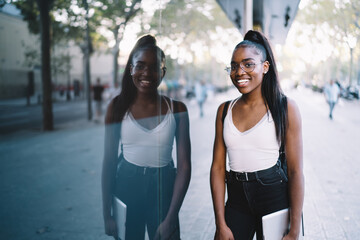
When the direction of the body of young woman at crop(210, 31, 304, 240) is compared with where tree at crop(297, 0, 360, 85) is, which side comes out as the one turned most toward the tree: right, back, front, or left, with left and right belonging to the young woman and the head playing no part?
back

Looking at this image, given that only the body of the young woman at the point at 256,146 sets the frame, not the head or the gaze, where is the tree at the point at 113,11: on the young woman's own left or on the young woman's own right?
on the young woman's own right

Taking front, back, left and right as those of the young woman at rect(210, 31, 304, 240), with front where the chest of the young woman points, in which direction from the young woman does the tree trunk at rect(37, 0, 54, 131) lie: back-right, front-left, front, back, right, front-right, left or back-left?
right

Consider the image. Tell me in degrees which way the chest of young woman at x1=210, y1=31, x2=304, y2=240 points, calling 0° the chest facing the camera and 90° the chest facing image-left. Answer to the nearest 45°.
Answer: approximately 45°
